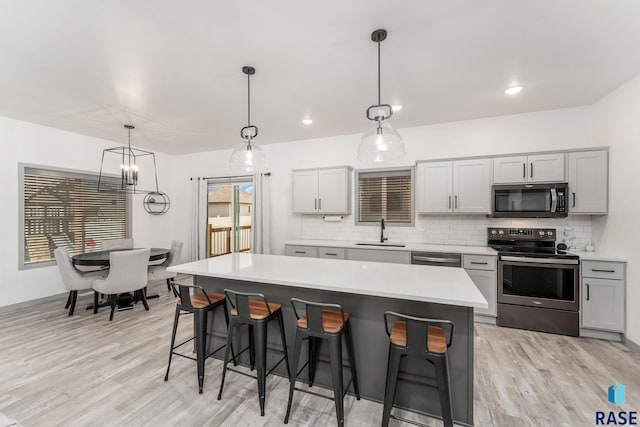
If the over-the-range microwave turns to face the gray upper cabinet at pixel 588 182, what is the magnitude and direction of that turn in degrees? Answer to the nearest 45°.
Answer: approximately 90° to its left

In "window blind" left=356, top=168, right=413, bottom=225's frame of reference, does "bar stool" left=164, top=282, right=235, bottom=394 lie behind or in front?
in front

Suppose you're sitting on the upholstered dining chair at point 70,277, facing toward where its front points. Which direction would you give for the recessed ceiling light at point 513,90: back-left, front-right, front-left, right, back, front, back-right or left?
front-right

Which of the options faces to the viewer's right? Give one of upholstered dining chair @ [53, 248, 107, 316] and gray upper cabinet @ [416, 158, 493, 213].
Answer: the upholstered dining chair

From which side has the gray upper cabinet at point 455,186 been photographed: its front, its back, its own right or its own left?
front

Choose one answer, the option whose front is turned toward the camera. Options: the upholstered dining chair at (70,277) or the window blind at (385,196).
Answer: the window blind

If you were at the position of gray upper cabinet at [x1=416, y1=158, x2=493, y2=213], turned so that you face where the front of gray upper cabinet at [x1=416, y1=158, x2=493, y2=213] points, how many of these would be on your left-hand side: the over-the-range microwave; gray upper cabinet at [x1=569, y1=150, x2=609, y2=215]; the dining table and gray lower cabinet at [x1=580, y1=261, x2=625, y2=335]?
3

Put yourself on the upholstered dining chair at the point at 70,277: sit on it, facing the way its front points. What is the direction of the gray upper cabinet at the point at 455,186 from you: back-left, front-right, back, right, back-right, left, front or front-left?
front-right

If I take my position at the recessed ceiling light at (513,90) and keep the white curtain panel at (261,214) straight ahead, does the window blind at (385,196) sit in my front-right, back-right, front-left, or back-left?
front-right

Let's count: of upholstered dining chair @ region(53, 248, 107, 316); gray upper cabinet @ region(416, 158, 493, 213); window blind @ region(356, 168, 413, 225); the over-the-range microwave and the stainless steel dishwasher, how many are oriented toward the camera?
4

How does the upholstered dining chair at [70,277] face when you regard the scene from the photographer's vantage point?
facing to the right of the viewer

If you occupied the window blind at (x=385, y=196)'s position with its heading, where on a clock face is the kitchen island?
The kitchen island is roughly at 12 o'clock from the window blind.

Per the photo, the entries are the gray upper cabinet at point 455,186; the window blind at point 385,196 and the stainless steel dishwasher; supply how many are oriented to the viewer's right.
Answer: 0

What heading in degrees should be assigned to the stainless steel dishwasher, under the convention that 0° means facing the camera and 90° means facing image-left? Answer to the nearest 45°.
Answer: approximately 0°

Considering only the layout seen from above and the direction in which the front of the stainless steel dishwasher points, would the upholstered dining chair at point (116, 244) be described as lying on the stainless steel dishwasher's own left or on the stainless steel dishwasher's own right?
on the stainless steel dishwasher's own right

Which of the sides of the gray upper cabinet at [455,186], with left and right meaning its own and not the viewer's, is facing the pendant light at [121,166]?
right

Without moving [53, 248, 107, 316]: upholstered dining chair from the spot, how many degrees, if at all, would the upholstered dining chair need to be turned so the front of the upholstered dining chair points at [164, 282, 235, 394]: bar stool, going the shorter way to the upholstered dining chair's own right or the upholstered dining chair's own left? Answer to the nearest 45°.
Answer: approximately 90° to the upholstered dining chair's own right

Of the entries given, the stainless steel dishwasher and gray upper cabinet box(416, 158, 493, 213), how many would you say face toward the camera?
2

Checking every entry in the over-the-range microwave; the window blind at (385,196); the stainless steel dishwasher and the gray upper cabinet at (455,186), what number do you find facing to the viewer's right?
0

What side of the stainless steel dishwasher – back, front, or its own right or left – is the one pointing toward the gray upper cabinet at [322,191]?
right

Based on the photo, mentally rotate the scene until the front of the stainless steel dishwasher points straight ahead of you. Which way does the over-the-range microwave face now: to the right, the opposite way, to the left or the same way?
the same way

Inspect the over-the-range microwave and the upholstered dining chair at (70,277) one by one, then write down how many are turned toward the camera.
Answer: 1

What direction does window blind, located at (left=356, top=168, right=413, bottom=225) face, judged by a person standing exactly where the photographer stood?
facing the viewer
